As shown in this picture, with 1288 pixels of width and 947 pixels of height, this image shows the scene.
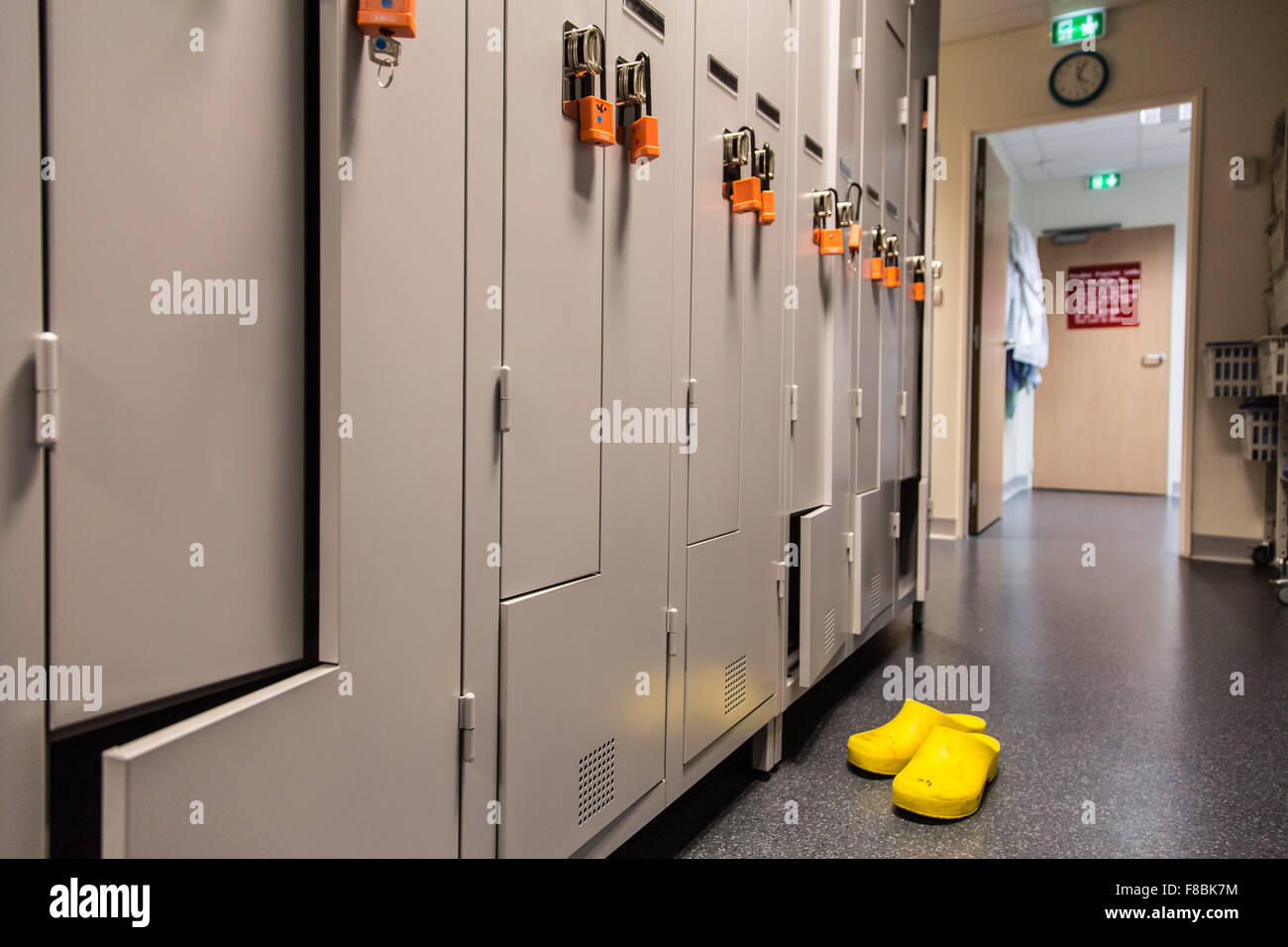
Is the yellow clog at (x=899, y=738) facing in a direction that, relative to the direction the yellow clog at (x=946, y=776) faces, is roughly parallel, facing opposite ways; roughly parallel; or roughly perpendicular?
roughly parallel

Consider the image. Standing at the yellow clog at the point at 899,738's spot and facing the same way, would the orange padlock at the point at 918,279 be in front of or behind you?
behind

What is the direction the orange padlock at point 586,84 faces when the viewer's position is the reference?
facing the viewer and to the right of the viewer

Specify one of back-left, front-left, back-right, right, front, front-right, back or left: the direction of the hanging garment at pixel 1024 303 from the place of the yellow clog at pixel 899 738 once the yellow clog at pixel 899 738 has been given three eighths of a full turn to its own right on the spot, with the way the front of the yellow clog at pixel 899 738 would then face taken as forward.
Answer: front

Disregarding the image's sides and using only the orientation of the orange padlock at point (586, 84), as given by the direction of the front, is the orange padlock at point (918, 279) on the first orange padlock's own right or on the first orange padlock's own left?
on the first orange padlock's own left

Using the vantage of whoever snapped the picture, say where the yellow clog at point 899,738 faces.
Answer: facing the viewer and to the left of the viewer

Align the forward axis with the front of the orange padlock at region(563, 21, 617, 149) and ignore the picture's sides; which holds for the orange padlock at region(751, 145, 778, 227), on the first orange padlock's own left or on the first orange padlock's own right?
on the first orange padlock's own left

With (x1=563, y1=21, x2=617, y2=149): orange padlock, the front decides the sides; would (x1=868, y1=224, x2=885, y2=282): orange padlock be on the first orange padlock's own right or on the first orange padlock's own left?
on the first orange padlock's own left

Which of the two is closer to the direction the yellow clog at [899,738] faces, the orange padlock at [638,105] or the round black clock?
the orange padlock

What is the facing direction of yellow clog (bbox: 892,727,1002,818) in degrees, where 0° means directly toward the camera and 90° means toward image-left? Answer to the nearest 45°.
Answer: approximately 45°

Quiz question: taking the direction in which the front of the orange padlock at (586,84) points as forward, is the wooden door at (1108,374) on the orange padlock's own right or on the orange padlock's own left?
on the orange padlock's own left
